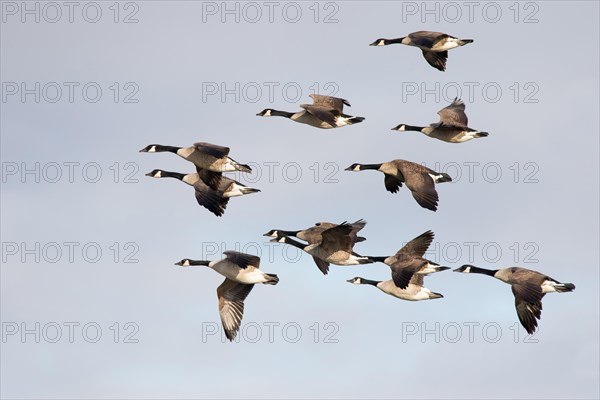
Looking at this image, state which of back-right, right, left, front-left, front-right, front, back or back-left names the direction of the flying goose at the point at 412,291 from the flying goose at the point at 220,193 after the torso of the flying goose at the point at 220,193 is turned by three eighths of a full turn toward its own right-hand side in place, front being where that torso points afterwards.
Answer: front-right

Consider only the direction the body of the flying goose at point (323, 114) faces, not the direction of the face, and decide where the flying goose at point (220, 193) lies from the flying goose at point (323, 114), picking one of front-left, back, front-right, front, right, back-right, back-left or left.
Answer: front

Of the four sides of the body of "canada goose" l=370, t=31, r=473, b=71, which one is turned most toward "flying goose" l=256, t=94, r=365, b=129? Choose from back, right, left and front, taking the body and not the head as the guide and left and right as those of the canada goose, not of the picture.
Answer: front

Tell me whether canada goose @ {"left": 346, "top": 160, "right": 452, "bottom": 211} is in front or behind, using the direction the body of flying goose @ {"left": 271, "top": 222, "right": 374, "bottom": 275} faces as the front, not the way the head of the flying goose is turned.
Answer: behind

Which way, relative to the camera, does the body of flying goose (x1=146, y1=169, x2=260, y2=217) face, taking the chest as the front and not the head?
to the viewer's left

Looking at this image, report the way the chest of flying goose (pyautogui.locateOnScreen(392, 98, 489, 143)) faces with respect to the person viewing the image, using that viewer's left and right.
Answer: facing to the left of the viewer

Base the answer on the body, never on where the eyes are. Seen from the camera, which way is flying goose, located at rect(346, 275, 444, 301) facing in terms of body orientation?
to the viewer's left

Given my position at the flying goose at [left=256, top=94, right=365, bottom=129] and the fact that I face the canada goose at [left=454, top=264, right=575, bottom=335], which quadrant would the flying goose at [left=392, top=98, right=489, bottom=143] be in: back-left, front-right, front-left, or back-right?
front-left

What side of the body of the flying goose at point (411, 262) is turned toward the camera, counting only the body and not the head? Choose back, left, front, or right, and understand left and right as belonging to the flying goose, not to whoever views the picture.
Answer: left

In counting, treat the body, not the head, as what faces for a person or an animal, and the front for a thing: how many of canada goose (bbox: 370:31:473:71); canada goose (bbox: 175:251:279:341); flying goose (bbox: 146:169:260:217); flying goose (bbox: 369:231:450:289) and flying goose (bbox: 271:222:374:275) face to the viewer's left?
5

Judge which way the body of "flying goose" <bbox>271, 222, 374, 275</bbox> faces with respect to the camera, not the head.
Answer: to the viewer's left

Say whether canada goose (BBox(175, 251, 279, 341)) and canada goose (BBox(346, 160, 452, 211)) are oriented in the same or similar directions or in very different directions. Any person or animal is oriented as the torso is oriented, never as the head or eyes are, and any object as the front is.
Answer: same or similar directions

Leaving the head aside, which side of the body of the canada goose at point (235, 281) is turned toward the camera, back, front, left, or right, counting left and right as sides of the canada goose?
left

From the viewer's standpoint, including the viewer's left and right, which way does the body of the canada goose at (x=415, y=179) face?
facing to the left of the viewer

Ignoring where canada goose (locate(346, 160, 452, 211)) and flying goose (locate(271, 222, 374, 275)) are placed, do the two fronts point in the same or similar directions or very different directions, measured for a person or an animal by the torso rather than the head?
same or similar directions

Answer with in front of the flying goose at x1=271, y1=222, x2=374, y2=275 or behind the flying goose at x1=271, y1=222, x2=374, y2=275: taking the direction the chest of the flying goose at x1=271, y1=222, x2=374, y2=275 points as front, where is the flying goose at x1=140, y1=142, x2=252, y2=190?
in front

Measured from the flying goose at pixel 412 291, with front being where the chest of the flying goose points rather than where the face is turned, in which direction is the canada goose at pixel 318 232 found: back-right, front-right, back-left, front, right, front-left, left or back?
front
